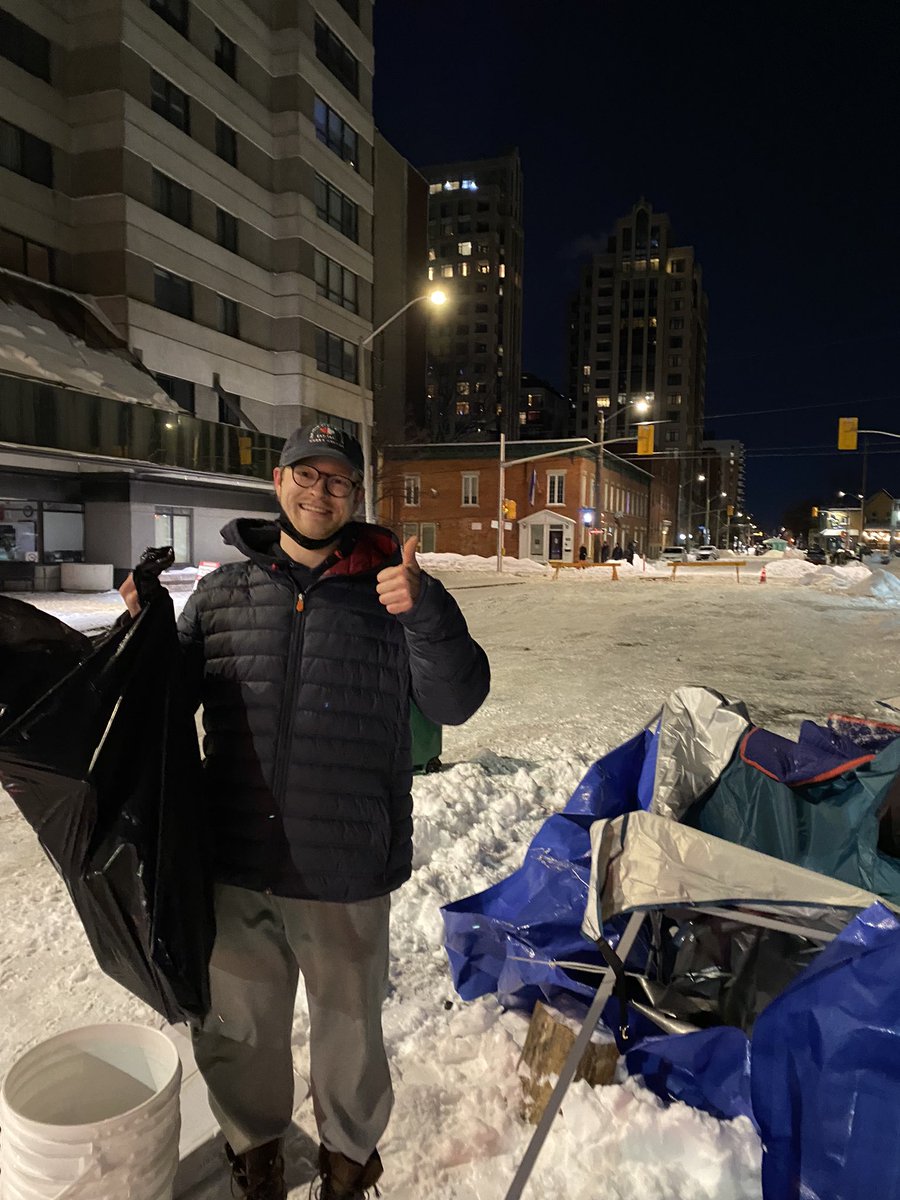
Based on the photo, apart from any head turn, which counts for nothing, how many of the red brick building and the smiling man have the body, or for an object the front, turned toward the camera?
2

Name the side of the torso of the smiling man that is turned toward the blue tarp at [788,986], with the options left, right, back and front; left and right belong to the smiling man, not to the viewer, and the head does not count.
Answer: left

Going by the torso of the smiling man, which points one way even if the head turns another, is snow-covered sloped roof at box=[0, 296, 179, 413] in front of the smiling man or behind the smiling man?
behind

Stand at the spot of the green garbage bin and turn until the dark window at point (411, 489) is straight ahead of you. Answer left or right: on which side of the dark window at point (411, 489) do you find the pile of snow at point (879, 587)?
right

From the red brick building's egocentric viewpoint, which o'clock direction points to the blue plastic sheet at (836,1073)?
The blue plastic sheet is roughly at 12 o'clock from the red brick building.

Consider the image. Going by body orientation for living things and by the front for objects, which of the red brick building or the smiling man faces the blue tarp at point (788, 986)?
the red brick building

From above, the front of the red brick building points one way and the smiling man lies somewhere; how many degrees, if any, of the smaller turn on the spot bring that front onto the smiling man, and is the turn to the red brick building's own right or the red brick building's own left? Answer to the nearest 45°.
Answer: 0° — it already faces them

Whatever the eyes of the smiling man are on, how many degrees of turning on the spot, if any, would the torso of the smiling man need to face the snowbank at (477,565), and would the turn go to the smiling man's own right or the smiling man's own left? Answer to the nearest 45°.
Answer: approximately 180°

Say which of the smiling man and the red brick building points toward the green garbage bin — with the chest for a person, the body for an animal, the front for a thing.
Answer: the red brick building
